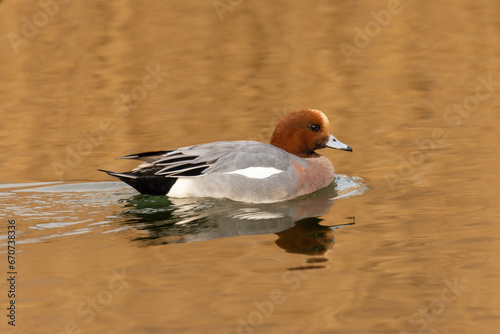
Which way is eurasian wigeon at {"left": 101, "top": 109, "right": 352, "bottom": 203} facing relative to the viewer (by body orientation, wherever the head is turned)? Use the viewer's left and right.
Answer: facing to the right of the viewer
